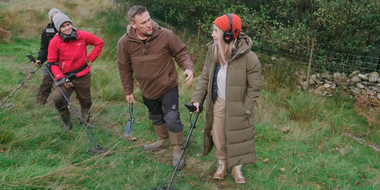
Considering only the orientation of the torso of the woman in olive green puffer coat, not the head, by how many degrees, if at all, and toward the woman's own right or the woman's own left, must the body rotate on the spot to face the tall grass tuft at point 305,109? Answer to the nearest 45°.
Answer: approximately 180°

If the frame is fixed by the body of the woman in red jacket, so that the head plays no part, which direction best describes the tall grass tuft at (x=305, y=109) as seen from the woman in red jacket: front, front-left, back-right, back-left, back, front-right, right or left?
left

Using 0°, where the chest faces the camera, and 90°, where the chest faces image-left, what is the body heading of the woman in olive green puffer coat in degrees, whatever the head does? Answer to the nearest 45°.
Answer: approximately 45°

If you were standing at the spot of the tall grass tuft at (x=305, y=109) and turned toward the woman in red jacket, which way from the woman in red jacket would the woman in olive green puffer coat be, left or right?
left

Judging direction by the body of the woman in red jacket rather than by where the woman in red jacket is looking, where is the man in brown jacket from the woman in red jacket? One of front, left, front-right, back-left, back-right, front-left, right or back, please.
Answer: front-left

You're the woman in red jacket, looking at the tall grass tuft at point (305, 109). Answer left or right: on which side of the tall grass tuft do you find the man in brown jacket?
right

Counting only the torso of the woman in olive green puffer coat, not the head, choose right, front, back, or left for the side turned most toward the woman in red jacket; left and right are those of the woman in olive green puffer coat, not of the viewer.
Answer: right

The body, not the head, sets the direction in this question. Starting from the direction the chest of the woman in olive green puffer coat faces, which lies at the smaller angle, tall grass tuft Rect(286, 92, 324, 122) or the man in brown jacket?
the man in brown jacket

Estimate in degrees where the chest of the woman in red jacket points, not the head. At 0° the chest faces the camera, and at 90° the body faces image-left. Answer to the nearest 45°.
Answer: approximately 0°

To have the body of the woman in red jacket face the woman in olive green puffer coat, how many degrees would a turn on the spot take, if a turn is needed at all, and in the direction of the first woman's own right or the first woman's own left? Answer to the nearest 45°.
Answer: approximately 45° to the first woman's own left

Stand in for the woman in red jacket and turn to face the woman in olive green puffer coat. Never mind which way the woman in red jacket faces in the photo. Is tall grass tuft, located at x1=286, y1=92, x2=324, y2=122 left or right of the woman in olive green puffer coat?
left

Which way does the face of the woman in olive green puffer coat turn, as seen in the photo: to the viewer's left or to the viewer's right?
to the viewer's left
